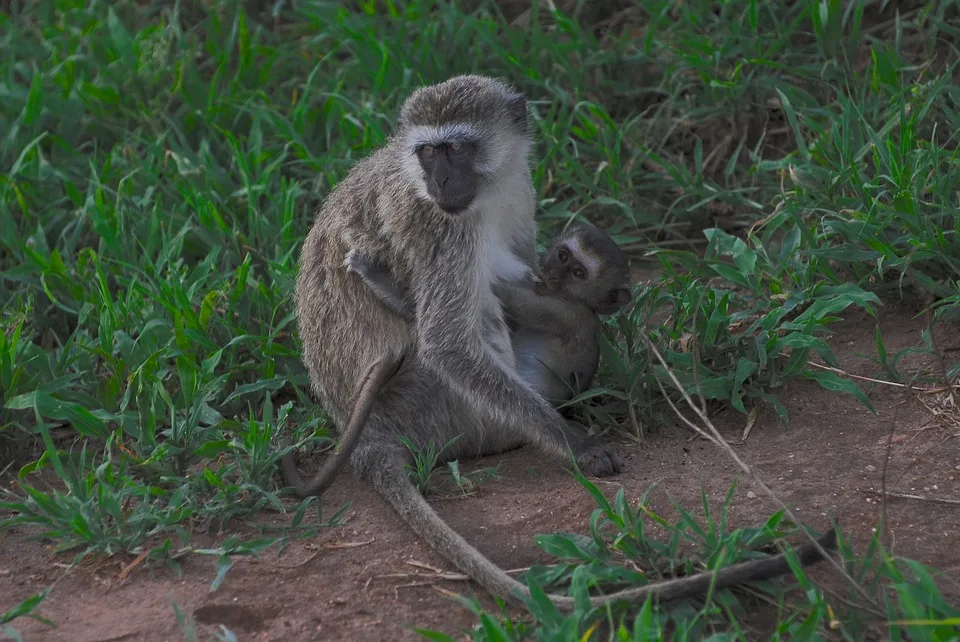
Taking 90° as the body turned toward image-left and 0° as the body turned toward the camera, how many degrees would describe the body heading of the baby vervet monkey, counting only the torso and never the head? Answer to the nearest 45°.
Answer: approximately 45°

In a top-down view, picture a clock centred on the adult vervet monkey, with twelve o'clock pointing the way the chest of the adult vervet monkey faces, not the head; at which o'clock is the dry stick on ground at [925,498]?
The dry stick on ground is roughly at 1 o'clock from the adult vervet monkey.

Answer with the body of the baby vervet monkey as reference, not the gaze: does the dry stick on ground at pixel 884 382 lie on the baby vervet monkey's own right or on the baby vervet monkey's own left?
on the baby vervet monkey's own left

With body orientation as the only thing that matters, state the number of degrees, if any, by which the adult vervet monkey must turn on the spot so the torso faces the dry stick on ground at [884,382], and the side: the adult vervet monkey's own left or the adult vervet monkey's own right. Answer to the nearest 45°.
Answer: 0° — it already faces it

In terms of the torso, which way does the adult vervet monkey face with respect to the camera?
to the viewer's right
